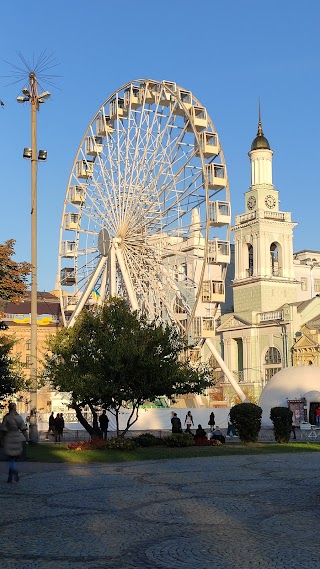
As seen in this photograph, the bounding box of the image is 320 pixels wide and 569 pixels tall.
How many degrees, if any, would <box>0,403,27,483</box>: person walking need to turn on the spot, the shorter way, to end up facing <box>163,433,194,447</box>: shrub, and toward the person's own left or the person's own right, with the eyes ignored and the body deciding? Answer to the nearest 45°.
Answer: approximately 45° to the person's own right

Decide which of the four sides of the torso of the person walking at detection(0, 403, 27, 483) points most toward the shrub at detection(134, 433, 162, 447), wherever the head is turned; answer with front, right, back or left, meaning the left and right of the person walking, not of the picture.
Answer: front

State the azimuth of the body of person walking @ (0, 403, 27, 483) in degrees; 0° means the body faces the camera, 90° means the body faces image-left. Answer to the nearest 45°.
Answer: approximately 180°

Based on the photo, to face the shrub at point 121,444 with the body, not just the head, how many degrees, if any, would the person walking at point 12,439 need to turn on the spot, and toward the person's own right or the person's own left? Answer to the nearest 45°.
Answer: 0° — they already face it

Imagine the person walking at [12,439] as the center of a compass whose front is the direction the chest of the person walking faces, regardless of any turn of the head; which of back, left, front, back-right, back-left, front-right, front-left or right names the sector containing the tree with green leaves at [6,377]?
front

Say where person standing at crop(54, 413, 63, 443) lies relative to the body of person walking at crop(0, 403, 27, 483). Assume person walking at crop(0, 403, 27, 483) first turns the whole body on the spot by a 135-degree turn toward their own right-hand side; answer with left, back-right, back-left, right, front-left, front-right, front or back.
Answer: back-left

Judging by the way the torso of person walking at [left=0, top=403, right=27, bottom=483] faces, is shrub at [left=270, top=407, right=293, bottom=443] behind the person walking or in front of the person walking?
in front

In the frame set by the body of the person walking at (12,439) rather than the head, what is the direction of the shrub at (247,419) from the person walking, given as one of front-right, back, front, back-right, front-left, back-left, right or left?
front-right
